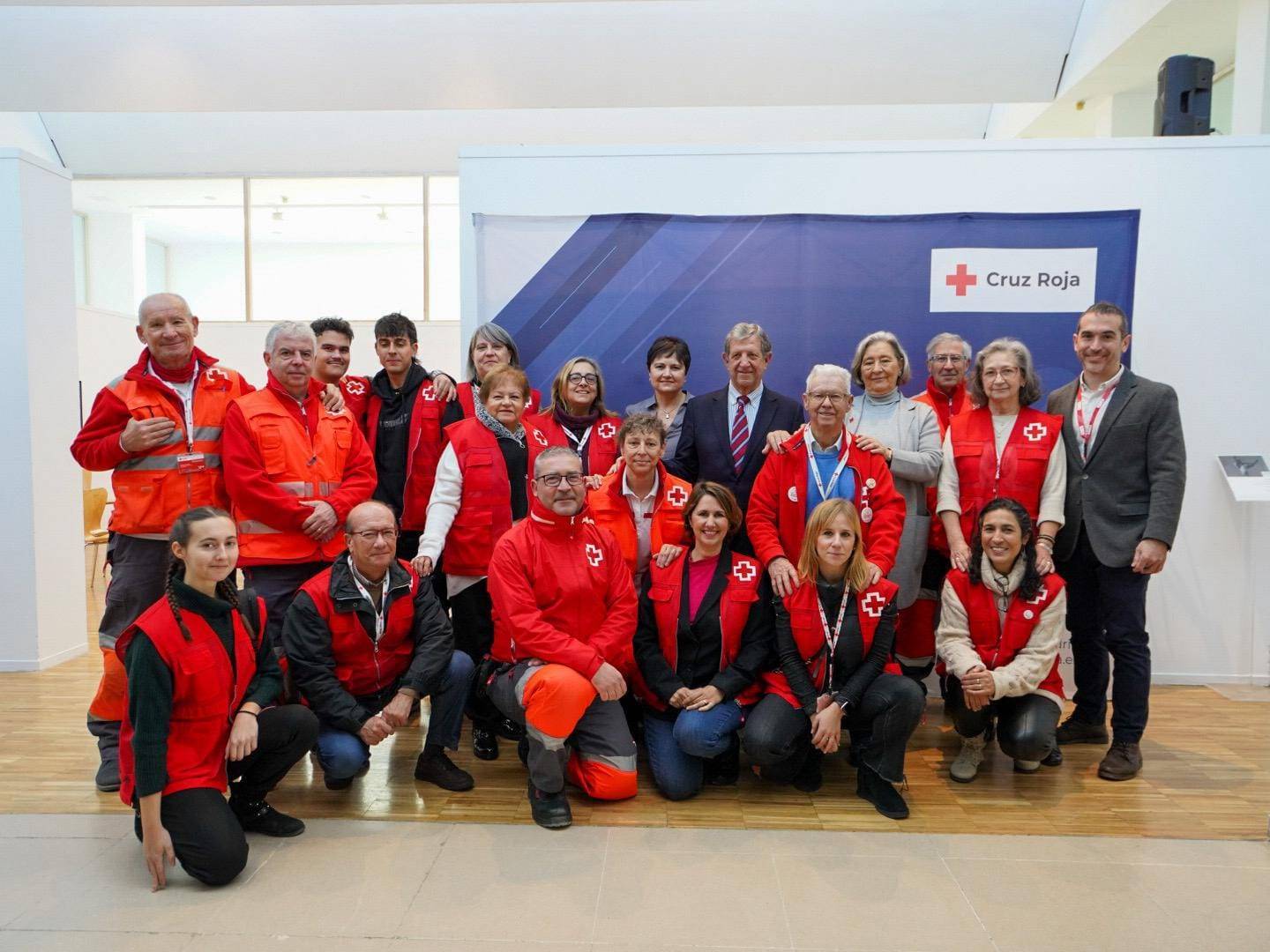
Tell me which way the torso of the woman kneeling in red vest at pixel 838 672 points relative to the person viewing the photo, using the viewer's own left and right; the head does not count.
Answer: facing the viewer

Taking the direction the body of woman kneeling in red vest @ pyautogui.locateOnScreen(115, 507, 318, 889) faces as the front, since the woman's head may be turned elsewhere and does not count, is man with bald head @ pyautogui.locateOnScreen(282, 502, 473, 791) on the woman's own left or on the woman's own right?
on the woman's own left

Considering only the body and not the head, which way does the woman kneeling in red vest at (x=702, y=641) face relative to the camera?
toward the camera

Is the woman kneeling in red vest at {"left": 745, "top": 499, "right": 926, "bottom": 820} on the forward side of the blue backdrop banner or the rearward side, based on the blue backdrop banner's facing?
on the forward side

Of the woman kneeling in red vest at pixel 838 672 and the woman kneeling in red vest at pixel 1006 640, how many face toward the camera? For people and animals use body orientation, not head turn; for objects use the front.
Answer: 2

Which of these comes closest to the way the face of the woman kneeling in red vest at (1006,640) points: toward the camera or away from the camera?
toward the camera

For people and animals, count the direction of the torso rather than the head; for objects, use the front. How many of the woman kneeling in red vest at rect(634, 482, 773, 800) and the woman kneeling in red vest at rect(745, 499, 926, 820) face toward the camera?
2

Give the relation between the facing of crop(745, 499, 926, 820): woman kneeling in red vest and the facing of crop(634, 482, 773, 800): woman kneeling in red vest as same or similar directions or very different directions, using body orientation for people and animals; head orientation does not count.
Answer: same or similar directions

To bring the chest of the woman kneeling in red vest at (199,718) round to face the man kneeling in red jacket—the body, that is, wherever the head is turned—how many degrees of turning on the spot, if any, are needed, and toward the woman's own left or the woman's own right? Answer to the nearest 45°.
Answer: approximately 45° to the woman's own left

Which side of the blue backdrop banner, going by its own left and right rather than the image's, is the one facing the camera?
front

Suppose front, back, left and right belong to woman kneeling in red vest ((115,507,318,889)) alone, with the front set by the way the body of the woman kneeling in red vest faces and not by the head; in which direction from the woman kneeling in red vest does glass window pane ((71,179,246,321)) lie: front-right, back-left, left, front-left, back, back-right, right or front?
back-left

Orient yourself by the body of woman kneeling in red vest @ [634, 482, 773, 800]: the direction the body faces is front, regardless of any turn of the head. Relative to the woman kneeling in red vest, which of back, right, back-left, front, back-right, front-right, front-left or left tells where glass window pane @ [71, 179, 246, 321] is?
back-right

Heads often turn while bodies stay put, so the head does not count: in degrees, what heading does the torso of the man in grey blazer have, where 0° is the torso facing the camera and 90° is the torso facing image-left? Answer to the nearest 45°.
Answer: approximately 45°

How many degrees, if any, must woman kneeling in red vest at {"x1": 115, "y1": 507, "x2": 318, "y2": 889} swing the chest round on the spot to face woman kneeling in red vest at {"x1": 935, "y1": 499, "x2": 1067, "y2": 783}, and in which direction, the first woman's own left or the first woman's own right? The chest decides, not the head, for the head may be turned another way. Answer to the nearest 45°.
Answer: approximately 45° to the first woman's own left
